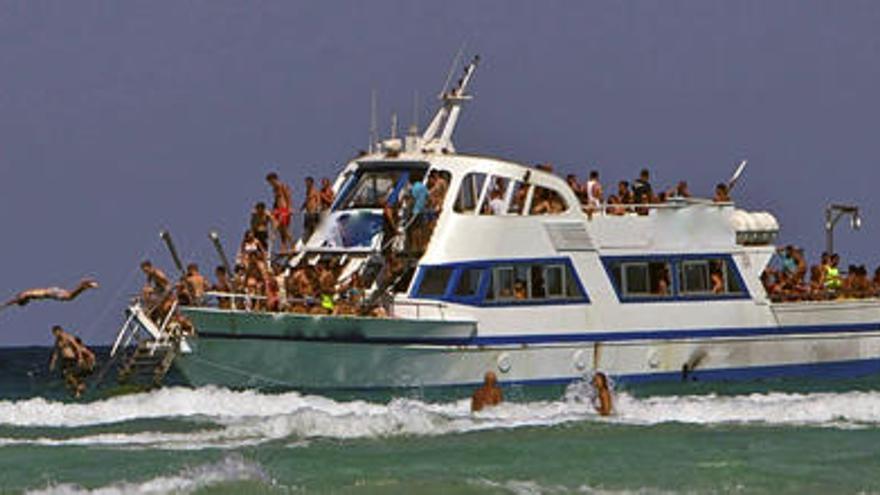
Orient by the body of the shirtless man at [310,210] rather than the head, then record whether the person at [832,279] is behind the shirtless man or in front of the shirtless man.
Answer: behind

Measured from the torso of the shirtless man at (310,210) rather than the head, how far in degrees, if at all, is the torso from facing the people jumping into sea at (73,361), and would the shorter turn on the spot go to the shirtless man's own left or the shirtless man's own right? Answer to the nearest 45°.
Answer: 0° — they already face them
